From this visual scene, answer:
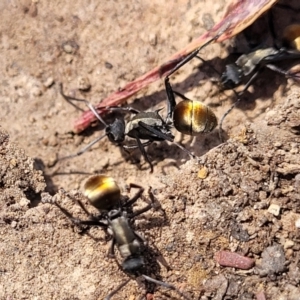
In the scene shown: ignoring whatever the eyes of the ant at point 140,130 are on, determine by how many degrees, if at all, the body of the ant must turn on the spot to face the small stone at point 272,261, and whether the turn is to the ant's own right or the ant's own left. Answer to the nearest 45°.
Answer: approximately 90° to the ant's own left

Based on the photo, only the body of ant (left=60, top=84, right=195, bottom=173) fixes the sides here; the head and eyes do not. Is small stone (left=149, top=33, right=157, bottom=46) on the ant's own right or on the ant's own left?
on the ant's own right

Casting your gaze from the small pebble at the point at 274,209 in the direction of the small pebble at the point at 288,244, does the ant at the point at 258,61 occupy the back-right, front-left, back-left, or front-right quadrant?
back-left

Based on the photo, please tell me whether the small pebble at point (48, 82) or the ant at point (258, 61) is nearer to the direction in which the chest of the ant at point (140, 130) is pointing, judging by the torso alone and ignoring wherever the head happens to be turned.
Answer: the small pebble

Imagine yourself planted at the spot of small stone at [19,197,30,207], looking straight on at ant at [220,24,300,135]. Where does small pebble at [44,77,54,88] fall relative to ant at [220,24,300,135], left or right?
left

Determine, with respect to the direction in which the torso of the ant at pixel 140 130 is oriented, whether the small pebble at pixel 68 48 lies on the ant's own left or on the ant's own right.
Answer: on the ant's own right

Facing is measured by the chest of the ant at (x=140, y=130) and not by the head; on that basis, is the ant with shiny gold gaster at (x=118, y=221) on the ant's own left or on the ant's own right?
on the ant's own left

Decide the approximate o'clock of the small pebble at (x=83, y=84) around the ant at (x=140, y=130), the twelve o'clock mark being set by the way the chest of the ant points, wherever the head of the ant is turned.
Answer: The small pebble is roughly at 2 o'clock from the ant.

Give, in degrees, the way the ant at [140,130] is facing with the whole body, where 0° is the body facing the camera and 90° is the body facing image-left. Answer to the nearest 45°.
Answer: approximately 90°

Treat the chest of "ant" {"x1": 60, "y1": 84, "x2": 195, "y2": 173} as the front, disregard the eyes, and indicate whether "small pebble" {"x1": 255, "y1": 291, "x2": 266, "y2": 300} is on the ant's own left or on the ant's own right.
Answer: on the ant's own left
